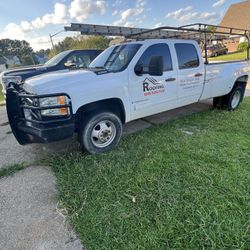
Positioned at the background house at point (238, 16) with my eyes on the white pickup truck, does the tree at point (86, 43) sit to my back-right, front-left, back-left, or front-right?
front-right

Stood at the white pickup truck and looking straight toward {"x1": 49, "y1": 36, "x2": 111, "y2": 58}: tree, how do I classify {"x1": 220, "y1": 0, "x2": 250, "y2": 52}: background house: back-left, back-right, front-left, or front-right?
front-right

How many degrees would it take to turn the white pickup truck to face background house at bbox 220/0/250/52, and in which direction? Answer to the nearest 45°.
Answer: approximately 180°

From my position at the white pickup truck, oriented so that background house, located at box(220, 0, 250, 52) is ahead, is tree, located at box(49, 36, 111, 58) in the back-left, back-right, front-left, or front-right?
front-left

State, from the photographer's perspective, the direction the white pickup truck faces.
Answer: facing the viewer and to the left of the viewer

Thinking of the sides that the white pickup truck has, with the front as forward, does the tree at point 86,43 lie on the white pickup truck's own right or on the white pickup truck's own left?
on the white pickup truck's own right

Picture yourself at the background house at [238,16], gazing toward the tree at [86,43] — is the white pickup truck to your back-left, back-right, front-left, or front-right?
front-left
